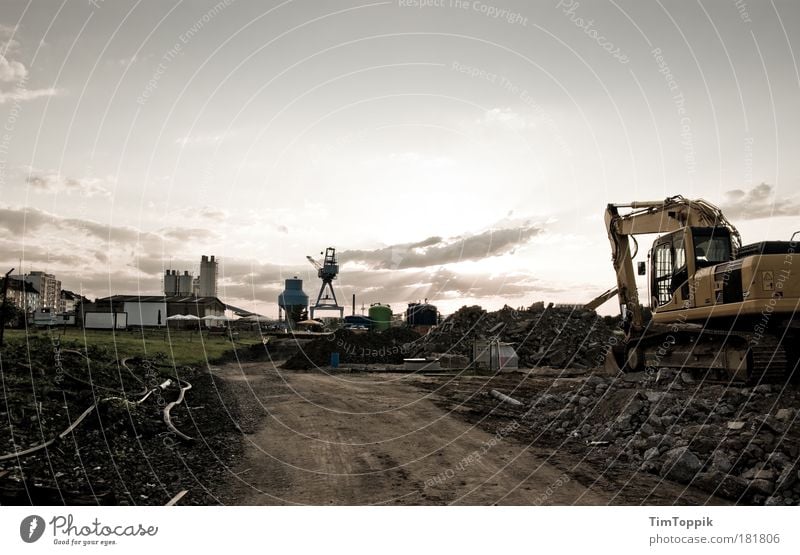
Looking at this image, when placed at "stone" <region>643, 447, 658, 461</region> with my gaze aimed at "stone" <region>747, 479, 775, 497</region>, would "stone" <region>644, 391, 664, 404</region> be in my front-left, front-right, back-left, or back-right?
back-left

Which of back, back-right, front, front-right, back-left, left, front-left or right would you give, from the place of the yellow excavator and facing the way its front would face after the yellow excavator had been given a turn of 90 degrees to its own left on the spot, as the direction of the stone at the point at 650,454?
front-left

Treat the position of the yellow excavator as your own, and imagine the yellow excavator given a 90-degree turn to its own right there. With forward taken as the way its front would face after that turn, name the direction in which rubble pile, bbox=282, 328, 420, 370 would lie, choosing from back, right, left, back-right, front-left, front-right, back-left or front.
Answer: left

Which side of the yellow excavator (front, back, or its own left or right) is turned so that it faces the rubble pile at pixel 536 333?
front

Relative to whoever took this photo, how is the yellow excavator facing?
facing away from the viewer and to the left of the viewer

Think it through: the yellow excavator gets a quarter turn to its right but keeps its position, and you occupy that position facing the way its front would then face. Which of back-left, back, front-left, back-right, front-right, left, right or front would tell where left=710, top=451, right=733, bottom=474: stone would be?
back-right

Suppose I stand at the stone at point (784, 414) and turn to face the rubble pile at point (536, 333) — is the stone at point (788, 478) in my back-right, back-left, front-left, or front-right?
back-left

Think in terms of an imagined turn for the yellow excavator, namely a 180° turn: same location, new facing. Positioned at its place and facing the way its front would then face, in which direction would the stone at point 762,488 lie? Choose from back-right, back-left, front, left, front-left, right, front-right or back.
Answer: front-right

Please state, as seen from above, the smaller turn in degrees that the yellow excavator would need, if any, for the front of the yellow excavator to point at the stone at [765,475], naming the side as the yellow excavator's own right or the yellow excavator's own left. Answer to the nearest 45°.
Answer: approximately 135° to the yellow excavator's own left

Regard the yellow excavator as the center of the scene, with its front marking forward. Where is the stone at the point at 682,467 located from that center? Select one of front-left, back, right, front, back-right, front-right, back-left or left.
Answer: back-left
